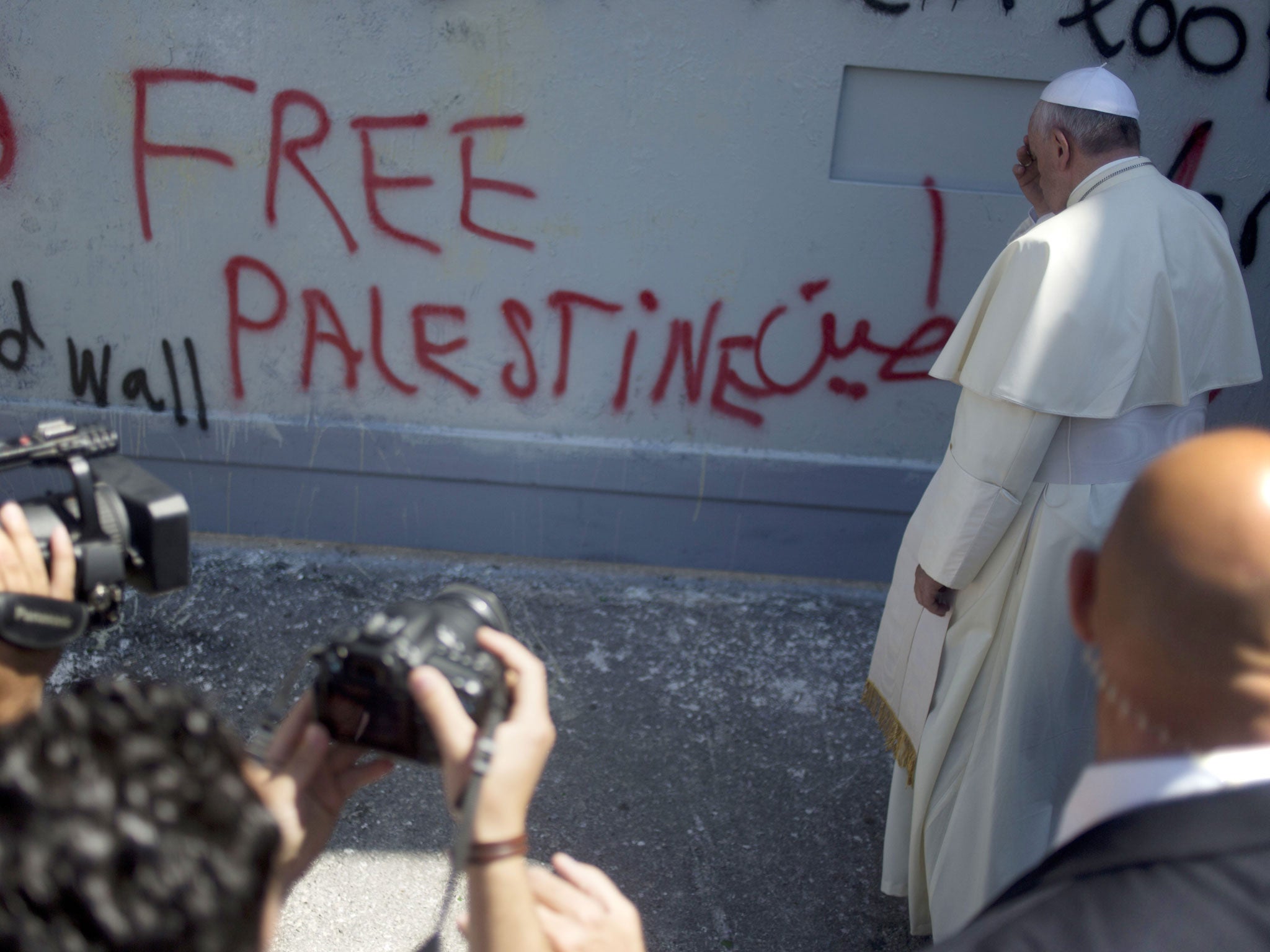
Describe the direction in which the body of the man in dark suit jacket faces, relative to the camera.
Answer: away from the camera

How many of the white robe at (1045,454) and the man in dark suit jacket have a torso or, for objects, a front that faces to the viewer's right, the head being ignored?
0

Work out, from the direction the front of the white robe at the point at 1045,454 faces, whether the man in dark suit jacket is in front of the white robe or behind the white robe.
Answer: behind
